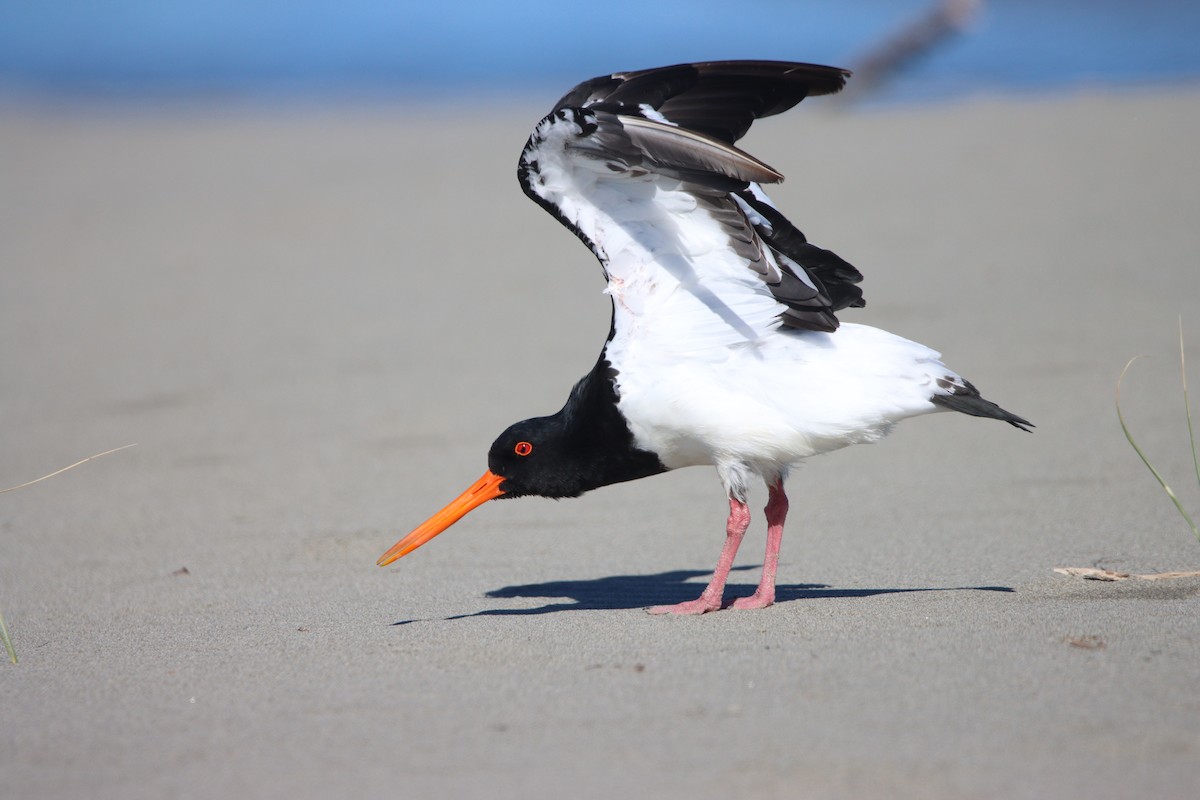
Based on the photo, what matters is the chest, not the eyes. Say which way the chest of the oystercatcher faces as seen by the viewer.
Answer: to the viewer's left
